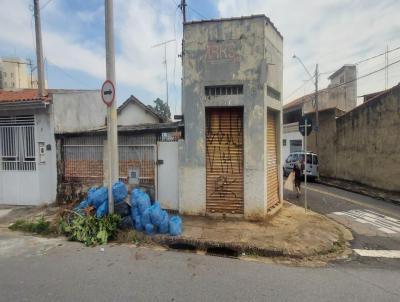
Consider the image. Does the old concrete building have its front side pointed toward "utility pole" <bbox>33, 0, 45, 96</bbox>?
no

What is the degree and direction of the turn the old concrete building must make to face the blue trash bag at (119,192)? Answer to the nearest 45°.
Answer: approximately 45° to its right

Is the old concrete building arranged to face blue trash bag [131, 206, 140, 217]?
no

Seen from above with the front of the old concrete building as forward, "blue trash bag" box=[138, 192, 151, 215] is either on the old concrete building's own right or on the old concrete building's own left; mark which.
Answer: on the old concrete building's own right

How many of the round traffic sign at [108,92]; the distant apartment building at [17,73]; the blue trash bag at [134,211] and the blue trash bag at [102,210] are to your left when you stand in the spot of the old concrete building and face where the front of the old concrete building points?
0

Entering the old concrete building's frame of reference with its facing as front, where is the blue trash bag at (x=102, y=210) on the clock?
The blue trash bag is roughly at 2 o'clock from the old concrete building.

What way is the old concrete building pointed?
toward the camera

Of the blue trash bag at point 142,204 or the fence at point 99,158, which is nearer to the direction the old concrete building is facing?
the blue trash bag

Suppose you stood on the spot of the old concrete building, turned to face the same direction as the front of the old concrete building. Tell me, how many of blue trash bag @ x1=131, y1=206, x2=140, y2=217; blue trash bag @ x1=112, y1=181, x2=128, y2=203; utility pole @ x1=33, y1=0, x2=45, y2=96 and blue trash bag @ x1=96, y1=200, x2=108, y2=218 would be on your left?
0

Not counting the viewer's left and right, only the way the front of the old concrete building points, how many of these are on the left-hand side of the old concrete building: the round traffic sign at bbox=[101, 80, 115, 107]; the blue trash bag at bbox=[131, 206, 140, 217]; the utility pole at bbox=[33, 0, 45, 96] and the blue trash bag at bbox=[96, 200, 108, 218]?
0

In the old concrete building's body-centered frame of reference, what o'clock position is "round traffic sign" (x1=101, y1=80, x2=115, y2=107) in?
The round traffic sign is roughly at 2 o'clock from the old concrete building.
